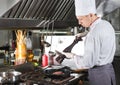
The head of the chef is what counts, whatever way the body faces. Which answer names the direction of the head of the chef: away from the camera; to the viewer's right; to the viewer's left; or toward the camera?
to the viewer's left

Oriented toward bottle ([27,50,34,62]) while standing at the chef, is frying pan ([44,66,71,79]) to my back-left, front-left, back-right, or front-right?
front-left

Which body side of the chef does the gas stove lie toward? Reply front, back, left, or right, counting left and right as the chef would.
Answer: front

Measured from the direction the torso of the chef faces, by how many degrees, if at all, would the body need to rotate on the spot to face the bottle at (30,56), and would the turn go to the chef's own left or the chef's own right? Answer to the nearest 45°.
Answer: approximately 45° to the chef's own right

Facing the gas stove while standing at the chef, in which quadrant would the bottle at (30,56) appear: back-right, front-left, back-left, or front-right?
front-right

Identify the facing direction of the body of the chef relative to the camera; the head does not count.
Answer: to the viewer's left

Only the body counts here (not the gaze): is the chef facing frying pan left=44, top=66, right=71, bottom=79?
yes
